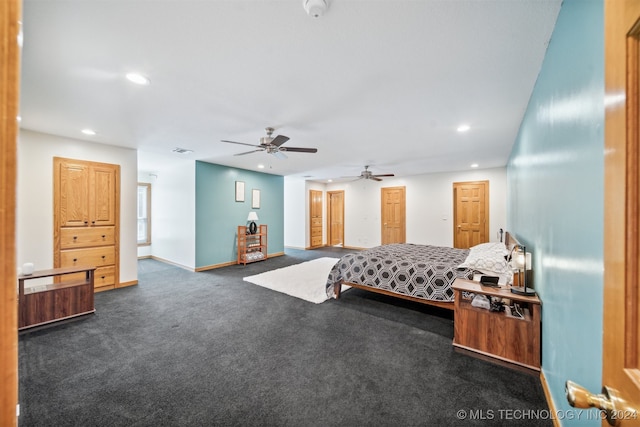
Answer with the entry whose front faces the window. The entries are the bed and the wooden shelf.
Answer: the bed

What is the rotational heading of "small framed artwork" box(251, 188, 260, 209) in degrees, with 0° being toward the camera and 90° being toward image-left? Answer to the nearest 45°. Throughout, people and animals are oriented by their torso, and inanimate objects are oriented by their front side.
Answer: approximately 315°

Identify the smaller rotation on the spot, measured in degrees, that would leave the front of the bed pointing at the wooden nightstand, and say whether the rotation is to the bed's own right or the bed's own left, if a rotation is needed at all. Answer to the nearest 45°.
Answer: approximately 135° to the bed's own left

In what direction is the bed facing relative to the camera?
to the viewer's left

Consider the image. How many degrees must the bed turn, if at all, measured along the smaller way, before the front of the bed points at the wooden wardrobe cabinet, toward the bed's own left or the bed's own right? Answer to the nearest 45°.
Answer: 0° — it already faces it

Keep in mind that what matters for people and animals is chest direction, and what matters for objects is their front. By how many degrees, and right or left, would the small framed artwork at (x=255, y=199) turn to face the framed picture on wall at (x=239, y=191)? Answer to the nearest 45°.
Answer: approximately 90° to its right

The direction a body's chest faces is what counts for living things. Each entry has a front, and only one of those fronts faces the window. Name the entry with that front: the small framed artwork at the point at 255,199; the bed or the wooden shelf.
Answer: the bed

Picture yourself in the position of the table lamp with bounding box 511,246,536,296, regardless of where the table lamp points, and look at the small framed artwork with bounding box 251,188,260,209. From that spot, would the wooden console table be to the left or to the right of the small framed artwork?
left
